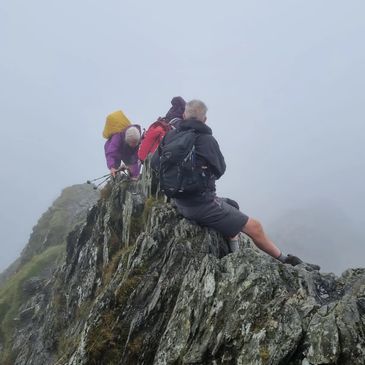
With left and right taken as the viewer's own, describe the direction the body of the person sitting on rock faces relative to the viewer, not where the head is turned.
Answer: facing away from the viewer and to the right of the viewer

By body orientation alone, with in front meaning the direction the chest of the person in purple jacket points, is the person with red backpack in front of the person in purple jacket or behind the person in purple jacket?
in front

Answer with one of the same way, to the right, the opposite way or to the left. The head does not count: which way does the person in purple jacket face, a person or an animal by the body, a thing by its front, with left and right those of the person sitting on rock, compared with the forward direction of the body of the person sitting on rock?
to the right

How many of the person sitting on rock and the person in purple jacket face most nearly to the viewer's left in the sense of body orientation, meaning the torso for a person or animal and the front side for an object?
0

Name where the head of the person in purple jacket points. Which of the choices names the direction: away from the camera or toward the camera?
toward the camera

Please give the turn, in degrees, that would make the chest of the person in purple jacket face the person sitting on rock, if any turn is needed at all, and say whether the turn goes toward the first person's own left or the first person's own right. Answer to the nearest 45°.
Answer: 0° — they already face them

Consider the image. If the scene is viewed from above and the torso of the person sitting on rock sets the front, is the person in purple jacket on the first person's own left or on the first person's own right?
on the first person's own left

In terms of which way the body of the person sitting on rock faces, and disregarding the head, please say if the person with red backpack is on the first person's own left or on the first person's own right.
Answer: on the first person's own left
